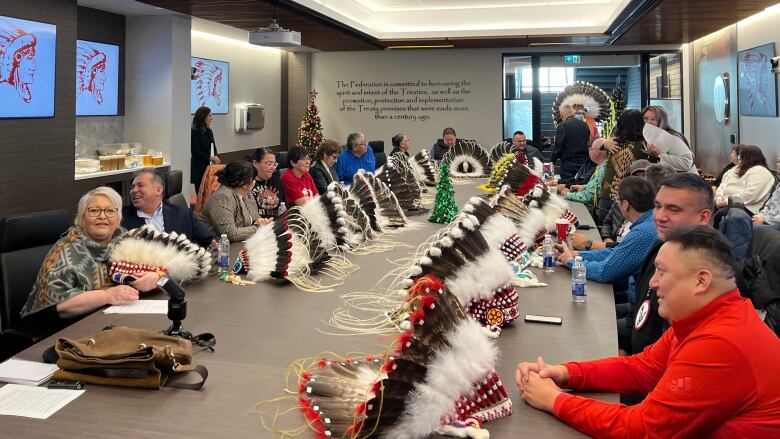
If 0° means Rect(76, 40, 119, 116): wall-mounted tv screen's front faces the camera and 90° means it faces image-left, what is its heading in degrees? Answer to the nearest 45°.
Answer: approximately 315°

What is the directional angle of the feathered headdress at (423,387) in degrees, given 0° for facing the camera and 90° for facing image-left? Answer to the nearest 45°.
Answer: approximately 270°

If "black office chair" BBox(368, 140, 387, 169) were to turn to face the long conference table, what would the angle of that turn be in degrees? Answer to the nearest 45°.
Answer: approximately 45° to its right

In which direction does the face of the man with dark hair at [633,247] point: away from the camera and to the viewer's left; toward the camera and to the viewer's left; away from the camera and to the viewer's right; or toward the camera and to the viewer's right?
away from the camera and to the viewer's left

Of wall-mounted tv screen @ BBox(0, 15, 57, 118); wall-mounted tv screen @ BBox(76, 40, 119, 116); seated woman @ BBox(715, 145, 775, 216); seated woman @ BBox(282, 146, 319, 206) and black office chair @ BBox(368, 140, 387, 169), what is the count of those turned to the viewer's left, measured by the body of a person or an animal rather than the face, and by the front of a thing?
1

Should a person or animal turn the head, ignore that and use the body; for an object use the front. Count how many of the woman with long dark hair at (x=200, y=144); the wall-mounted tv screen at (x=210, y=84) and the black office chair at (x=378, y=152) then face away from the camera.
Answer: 0

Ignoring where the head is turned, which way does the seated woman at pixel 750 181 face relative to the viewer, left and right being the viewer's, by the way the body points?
facing to the left of the viewer

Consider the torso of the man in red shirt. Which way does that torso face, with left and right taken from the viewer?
facing to the left of the viewer
